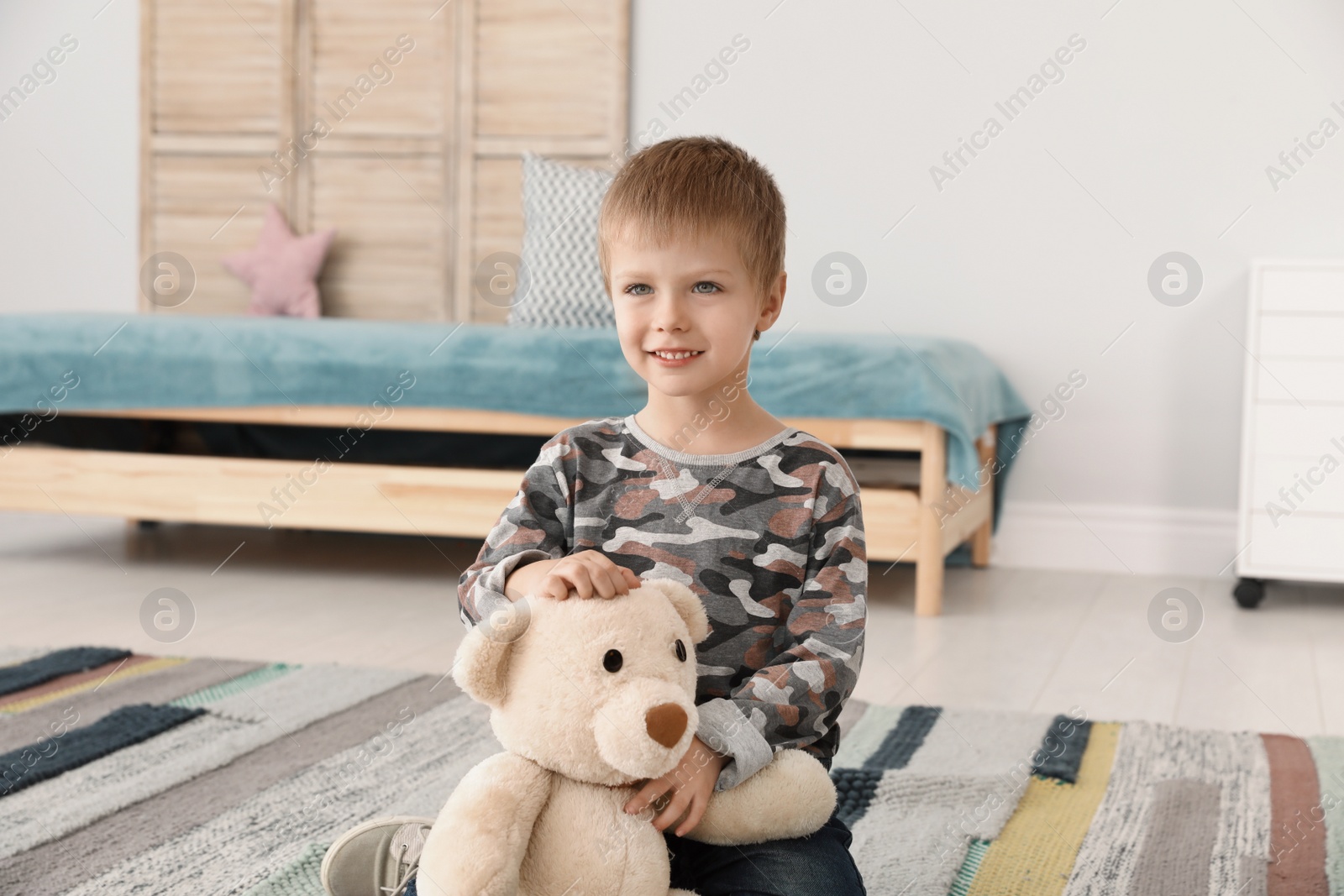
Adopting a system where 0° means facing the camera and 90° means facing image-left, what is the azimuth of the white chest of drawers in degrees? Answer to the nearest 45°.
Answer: approximately 0°

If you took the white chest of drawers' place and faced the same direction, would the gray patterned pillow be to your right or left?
on your right

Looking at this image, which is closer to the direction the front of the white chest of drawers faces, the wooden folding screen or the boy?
the boy

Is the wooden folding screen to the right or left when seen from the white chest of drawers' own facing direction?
on its right

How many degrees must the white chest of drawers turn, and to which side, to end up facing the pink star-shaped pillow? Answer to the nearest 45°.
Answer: approximately 90° to its right

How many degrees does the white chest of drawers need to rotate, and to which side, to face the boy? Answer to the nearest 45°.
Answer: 0° — it already faces them

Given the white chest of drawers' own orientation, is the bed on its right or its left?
on its right
